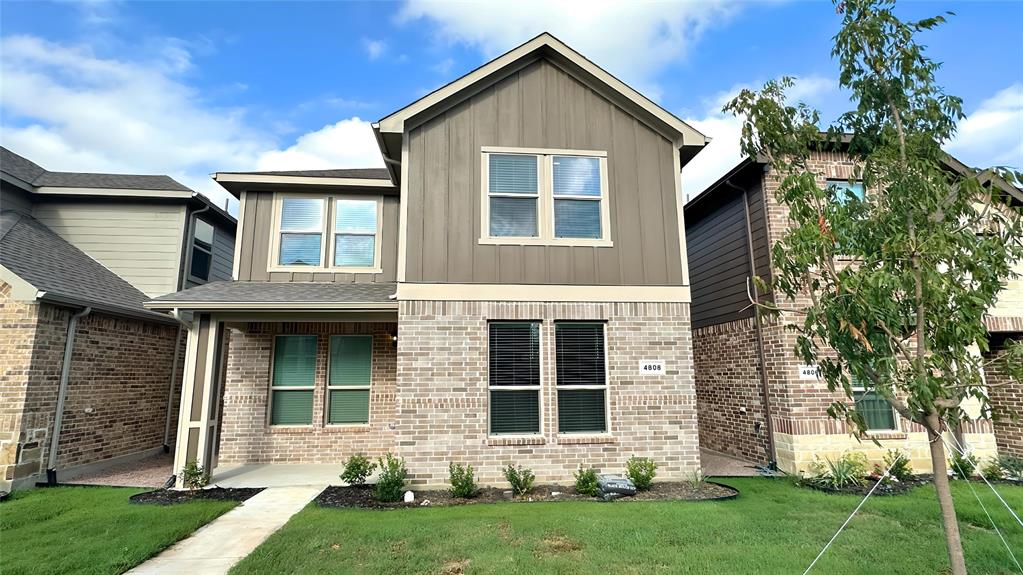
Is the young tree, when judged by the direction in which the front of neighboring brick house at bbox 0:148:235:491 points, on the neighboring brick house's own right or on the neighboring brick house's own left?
on the neighboring brick house's own left

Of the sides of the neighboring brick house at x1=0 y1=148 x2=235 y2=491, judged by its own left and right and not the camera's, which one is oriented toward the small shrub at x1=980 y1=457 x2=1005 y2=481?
left

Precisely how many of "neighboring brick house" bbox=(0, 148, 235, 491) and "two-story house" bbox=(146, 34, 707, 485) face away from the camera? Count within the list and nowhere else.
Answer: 0

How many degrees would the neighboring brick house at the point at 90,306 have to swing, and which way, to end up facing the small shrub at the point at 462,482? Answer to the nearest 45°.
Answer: approximately 90° to its left

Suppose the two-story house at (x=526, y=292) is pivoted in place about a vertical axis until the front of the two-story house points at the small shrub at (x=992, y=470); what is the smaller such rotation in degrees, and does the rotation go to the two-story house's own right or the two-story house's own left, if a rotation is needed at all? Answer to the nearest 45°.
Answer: approximately 90° to the two-story house's own left

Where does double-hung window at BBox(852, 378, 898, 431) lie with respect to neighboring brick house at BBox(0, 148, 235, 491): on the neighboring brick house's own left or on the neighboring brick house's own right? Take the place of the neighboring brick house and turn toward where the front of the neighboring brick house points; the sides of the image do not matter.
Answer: on the neighboring brick house's own left

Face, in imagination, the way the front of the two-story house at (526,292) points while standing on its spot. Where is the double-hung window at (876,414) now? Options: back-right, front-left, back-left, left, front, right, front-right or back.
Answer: left

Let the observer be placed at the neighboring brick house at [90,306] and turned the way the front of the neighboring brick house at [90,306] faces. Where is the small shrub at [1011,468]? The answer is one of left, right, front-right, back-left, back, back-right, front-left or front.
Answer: left

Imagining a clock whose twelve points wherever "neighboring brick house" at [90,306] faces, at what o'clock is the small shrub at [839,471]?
The small shrub is roughly at 9 o'clock from the neighboring brick house.

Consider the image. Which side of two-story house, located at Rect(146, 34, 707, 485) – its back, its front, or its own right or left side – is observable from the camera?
front

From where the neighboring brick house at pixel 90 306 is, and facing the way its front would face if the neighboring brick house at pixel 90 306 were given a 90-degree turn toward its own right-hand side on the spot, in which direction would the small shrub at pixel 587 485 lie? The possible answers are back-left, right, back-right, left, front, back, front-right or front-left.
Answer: back

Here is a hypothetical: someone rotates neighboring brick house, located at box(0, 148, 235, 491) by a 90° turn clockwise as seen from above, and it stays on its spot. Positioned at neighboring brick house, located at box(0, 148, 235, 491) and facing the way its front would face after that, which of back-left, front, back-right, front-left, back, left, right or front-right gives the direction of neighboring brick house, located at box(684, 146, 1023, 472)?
back

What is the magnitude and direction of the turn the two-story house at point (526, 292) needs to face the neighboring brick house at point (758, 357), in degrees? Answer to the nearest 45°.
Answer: approximately 90° to its left

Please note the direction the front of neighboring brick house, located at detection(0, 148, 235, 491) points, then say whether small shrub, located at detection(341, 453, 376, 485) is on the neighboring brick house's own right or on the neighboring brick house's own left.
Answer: on the neighboring brick house's own left

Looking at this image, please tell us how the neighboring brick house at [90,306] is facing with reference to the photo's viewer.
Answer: facing the viewer and to the left of the viewer
